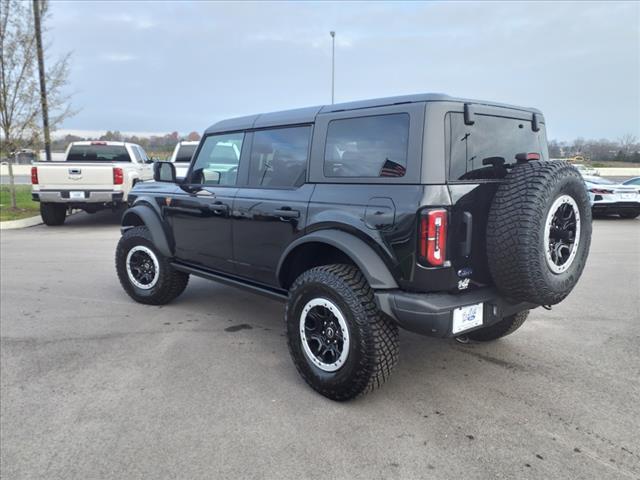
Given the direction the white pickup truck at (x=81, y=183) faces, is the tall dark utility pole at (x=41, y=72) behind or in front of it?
in front

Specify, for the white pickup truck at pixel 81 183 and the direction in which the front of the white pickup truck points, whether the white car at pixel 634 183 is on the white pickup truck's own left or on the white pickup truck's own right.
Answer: on the white pickup truck's own right

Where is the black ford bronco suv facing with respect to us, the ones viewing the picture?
facing away from the viewer and to the left of the viewer

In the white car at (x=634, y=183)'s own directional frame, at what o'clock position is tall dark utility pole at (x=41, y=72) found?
The tall dark utility pole is roughly at 9 o'clock from the white car.

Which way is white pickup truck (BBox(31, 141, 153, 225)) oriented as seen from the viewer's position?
away from the camera

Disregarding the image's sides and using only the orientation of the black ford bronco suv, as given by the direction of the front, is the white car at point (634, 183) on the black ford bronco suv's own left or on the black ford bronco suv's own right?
on the black ford bronco suv's own right

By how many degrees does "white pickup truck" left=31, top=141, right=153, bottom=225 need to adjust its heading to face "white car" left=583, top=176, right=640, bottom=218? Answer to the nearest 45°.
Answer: approximately 90° to its right

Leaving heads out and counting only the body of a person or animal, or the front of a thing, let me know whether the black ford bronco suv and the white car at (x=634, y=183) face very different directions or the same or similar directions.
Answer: same or similar directions

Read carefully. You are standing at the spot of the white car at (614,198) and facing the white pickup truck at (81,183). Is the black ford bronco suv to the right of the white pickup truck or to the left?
left

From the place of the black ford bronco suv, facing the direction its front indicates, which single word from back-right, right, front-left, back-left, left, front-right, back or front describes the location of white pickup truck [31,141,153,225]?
front

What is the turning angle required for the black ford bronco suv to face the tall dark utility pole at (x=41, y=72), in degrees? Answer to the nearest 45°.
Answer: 0° — it already faces it

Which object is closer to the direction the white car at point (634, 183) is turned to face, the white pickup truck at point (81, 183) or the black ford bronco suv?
the white pickup truck

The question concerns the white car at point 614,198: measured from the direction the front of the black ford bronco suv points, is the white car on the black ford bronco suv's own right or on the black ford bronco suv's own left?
on the black ford bronco suv's own right

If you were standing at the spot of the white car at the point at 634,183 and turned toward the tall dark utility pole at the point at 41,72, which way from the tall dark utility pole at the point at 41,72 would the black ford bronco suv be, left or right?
left

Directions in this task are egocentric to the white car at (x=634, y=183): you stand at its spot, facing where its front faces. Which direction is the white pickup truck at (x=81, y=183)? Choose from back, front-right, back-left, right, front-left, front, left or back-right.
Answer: back-left
